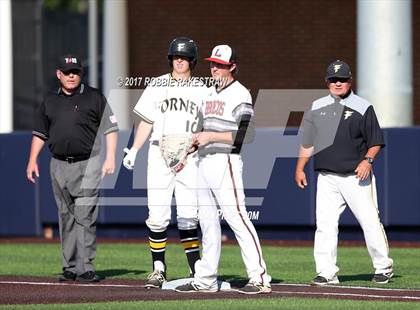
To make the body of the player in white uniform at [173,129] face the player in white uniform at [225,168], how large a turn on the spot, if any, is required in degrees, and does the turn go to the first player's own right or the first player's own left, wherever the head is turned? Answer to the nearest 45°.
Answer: approximately 45° to the first player's own left

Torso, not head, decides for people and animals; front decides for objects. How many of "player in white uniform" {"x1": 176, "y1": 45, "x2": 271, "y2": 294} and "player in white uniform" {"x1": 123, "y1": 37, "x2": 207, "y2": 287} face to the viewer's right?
0

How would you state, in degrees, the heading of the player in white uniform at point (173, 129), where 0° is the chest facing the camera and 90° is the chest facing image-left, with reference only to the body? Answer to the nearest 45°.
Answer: approximately 0°

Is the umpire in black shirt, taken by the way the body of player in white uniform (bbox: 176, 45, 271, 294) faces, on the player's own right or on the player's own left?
on the player's own right

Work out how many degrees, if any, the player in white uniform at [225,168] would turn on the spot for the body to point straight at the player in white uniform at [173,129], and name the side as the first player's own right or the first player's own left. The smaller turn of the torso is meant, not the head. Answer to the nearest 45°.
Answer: approximately 90° to the first player's own right

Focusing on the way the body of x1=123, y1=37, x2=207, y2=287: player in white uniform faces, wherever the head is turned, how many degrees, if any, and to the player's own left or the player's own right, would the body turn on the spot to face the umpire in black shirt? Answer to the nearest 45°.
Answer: approximately 135° to the player's own right
